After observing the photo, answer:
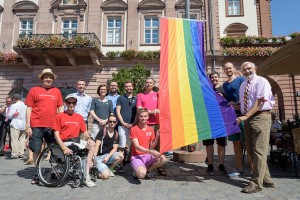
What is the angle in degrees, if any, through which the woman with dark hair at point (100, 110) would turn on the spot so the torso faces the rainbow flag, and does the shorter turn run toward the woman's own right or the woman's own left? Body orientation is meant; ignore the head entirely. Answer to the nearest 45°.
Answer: approximately 45° to the woman's own left

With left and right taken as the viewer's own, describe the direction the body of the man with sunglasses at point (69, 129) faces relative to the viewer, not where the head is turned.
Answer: facing the viewer and to the right of the viewer

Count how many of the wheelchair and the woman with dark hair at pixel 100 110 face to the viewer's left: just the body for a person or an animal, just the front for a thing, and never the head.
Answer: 0

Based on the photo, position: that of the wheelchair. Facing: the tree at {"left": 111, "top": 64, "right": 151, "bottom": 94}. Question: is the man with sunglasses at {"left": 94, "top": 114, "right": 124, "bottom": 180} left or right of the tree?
right

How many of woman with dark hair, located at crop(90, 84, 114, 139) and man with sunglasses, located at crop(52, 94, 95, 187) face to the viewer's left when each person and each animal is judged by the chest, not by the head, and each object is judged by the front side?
0

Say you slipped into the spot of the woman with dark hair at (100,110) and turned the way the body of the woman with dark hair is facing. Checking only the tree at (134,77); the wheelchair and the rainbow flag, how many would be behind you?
1

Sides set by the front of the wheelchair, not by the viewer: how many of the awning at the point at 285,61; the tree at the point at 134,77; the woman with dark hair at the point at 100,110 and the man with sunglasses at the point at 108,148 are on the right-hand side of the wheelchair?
0

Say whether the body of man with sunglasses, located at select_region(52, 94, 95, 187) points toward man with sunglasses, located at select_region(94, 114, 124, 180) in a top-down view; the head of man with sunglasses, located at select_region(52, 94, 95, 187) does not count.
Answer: no

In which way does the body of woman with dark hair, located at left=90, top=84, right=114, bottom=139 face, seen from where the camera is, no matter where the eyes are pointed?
toward the camera

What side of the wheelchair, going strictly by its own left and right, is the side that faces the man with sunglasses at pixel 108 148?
left

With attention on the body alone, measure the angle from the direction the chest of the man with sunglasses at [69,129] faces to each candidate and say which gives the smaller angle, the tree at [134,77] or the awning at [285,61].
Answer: the awning

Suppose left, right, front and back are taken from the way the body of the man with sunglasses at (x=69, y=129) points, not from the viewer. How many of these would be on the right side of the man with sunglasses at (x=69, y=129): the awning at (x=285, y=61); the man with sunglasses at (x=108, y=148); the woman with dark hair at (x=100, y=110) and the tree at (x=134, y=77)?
0

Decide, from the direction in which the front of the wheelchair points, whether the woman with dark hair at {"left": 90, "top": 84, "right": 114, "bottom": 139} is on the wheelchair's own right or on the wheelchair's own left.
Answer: on the wheelchair's own left

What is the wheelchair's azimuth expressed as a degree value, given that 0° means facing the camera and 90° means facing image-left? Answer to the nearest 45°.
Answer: approximately 315°

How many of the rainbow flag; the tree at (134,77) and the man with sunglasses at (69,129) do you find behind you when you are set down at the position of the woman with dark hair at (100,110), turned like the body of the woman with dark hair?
1

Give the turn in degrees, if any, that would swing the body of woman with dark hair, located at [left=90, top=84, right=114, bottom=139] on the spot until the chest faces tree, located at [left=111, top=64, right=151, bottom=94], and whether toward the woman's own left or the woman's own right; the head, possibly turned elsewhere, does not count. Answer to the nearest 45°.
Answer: approximately 180°
